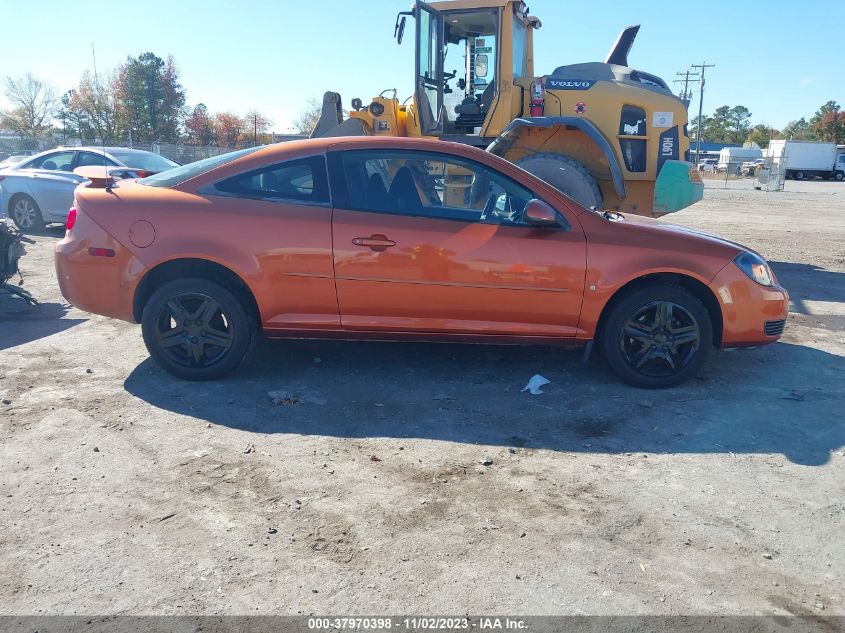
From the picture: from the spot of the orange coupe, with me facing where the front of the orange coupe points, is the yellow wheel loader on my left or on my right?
on my left

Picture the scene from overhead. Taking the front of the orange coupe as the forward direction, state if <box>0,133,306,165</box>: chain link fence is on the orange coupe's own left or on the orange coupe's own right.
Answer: on the orange coupe's own left

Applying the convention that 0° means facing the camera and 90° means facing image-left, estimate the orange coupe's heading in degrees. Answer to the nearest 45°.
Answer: approximately 270°

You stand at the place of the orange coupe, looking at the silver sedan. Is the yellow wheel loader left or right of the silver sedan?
right
